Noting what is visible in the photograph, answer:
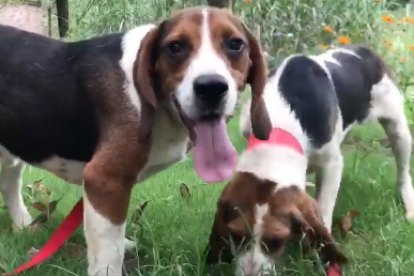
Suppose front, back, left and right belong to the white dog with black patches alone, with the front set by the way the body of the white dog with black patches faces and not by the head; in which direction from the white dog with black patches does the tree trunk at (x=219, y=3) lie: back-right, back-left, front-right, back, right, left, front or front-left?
right

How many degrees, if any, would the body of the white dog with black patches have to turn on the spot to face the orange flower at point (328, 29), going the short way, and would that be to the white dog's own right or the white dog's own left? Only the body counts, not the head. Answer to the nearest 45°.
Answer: approximately 135° to the white dog's own right

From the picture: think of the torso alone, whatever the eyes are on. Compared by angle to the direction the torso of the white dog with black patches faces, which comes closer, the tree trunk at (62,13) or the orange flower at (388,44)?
the tree trunk

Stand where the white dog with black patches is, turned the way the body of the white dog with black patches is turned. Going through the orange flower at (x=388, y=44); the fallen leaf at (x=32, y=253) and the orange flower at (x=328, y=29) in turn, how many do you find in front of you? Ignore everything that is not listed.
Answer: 1

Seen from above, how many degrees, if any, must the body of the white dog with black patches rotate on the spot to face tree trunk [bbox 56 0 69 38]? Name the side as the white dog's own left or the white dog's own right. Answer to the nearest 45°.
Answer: approximately 90° to the white dog's own right

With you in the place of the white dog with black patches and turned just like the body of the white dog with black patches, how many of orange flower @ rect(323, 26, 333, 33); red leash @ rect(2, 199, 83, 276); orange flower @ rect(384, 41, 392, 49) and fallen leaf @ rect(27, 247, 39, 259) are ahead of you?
2

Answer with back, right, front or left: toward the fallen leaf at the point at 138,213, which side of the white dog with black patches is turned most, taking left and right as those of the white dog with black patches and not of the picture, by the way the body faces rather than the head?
front

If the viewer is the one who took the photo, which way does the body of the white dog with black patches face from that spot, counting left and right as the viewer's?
facing the viewer and to the left of the viewer

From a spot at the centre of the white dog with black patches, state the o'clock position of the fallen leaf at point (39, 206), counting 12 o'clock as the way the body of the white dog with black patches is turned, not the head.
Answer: The fallen leaf is roughly at 1 o'clock from the white dog with black patches.

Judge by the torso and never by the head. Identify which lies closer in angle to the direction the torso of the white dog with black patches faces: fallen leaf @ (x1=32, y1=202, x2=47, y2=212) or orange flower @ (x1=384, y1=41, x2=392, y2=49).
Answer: the fallen leaf

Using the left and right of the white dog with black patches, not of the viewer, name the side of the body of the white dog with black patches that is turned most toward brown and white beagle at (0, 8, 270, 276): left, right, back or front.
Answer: front

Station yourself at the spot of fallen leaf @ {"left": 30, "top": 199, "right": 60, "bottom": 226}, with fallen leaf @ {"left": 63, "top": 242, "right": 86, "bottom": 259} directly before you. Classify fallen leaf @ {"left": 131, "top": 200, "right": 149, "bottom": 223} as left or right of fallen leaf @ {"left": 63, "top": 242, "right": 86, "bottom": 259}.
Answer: left

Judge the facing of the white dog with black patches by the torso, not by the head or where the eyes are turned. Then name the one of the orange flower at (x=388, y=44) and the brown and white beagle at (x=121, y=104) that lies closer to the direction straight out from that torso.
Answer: the brown and white beagle

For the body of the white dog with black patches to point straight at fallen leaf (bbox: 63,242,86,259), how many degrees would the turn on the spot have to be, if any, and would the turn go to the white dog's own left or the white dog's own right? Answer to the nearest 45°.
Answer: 0° — it already faces it

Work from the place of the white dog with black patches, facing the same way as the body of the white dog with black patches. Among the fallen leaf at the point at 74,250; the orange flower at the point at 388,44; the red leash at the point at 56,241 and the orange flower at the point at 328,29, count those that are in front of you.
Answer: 2

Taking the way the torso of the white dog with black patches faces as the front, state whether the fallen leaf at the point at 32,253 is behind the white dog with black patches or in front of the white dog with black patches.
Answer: in front
